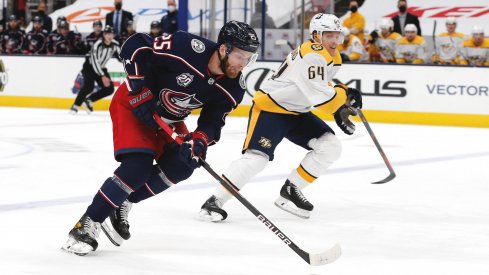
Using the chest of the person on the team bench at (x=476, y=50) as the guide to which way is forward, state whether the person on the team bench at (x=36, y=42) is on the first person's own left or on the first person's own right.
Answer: on the first person's own right

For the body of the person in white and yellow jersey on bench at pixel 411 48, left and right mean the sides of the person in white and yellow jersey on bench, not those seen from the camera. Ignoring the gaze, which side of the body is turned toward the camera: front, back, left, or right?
front

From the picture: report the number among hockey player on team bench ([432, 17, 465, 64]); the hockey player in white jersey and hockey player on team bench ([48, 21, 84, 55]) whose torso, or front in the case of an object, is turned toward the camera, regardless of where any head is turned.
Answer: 2

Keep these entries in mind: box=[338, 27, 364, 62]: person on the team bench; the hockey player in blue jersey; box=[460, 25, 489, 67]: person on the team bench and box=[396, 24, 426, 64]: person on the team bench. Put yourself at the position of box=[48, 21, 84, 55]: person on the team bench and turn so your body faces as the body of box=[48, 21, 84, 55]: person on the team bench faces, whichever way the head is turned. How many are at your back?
0

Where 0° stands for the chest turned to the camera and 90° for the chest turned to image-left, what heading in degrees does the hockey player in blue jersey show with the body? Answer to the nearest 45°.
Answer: approximately 315°

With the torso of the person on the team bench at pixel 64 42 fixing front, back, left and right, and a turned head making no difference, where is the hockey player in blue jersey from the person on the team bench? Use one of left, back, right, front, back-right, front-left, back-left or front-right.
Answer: front

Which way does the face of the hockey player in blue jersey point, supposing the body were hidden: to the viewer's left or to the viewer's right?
to the viewer's right

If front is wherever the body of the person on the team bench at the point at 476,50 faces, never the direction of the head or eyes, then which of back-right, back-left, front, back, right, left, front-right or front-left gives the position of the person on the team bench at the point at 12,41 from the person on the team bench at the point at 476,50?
right

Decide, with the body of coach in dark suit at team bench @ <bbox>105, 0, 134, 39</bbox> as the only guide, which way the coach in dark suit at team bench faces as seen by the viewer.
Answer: toward the camera

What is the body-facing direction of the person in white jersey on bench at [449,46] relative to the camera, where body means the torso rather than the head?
toward the camera

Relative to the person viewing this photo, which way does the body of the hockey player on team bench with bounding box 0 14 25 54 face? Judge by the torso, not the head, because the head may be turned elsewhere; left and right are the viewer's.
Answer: facing the viewer

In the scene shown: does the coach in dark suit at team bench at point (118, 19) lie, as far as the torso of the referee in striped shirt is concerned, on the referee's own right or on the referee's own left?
on the referee's own left
